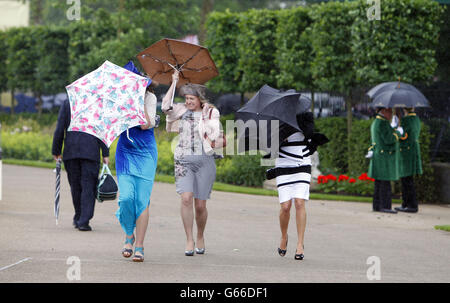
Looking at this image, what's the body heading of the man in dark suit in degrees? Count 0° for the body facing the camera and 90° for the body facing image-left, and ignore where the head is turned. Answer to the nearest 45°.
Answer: approximately 180°

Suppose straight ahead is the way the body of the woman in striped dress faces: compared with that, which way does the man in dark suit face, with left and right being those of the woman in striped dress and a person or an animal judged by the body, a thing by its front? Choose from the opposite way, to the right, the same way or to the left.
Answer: the opposite way

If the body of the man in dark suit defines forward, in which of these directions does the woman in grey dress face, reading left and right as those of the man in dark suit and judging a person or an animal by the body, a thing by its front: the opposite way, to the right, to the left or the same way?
the opposite way

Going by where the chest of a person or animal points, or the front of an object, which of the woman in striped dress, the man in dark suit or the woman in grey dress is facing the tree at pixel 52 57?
the man in dark suit

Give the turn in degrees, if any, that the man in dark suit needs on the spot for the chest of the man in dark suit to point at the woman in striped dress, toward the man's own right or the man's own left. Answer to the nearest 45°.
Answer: approximately 135° to the man's own right

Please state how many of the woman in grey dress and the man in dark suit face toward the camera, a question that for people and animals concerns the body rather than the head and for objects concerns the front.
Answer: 1

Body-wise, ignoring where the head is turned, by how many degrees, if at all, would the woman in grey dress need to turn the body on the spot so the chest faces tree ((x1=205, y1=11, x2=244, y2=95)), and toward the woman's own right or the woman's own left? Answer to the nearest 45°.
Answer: approximately 180°

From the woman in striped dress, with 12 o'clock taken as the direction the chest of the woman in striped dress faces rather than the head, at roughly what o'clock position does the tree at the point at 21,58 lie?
The tree is roughly at 5 o'clock from the woman in striped dress.

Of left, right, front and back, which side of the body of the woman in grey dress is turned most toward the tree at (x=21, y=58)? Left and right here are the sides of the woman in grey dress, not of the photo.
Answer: back

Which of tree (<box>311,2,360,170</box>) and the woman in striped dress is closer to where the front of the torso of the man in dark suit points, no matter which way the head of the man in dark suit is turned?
the tree

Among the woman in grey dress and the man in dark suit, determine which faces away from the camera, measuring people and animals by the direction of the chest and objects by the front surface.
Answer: the man in dark suit
